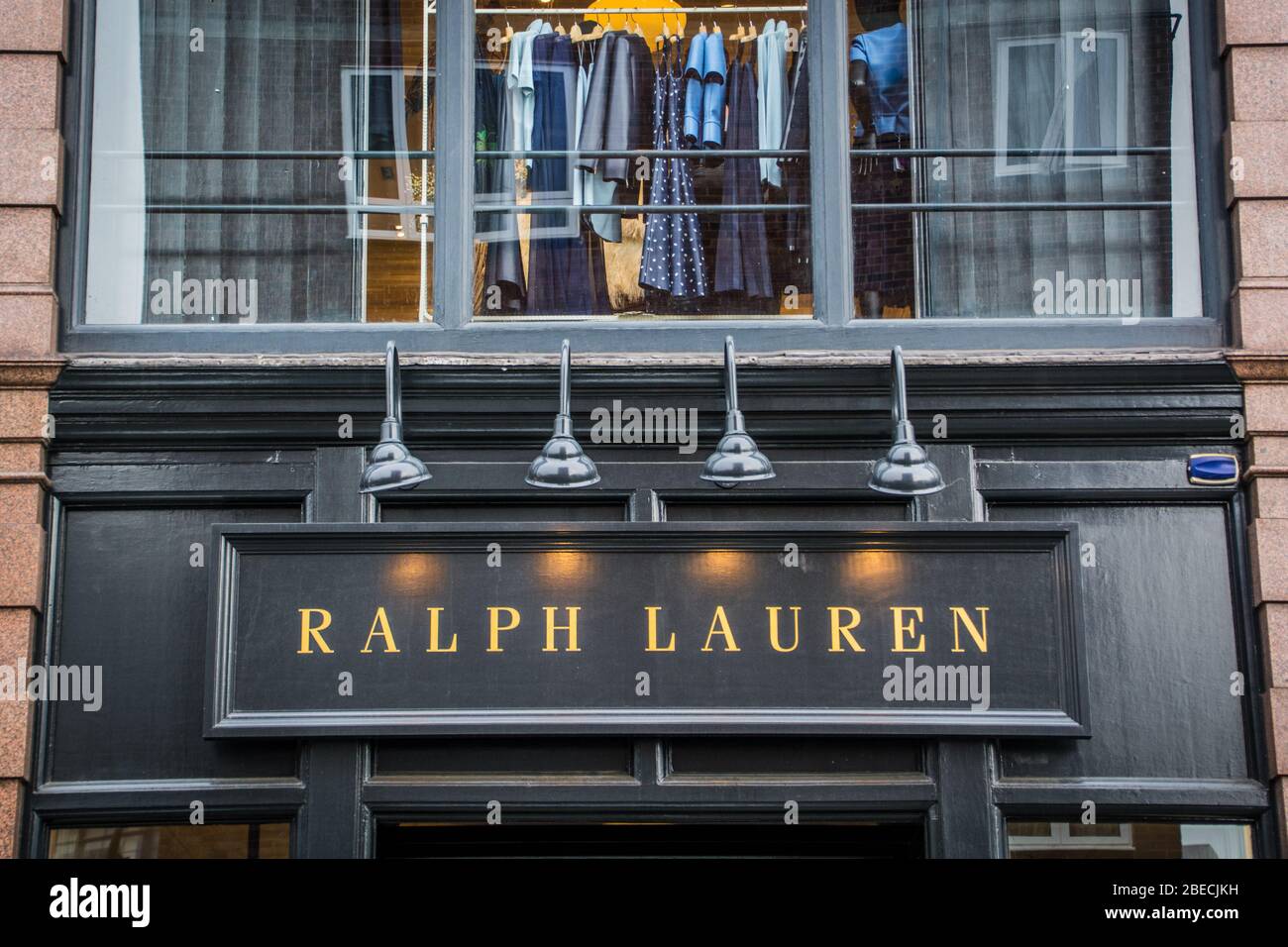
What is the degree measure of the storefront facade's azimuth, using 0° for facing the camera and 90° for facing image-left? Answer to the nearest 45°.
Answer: approximately 0°
